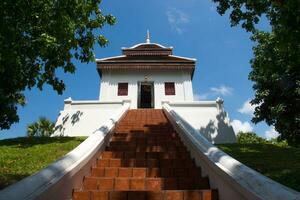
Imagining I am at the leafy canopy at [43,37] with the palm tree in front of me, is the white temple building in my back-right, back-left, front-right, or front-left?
front-right

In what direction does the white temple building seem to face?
toward the camera

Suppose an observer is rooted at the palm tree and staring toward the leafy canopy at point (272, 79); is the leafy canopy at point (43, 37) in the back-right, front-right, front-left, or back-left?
front-right

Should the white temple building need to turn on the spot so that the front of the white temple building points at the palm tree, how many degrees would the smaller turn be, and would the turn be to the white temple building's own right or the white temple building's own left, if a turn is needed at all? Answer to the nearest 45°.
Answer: approximately 135° to the white temple building's own right

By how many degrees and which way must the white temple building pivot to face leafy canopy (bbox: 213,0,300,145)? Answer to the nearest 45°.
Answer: approximately 45° to its left

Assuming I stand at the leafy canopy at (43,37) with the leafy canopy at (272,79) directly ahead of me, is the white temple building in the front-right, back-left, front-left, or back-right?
front-left

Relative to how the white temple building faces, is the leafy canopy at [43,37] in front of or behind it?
in front

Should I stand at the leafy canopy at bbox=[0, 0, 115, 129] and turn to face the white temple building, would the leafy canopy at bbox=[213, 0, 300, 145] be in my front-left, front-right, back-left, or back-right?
front-right

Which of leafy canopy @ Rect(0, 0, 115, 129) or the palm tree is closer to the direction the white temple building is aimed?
the leafy canopy

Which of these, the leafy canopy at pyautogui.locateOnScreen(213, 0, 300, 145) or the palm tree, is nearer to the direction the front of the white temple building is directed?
the leafy canopy
